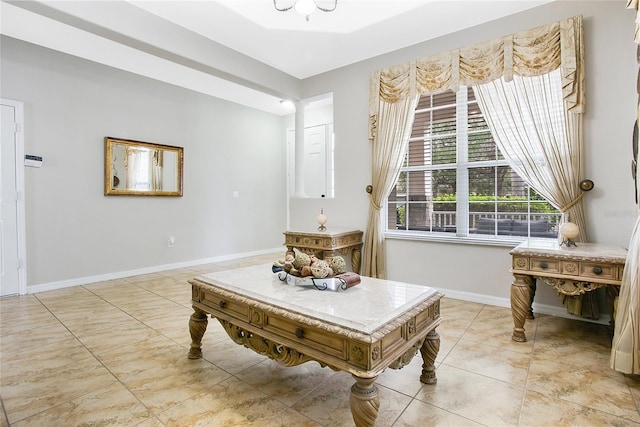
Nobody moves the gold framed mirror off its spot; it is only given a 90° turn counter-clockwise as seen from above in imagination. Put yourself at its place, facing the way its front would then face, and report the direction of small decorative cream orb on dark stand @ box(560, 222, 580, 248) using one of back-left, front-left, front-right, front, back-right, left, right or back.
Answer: right

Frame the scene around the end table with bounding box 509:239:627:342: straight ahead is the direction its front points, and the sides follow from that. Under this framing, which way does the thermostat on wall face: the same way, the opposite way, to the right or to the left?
to the left

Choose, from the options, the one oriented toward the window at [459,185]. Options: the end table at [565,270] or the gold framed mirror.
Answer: the gold framed mirror

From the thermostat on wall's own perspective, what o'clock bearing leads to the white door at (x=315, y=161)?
The white door is roughly at 9 o'clock from the thermostat on wall.

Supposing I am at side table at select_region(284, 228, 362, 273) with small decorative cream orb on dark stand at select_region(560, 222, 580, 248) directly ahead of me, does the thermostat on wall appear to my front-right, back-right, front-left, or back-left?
back-right

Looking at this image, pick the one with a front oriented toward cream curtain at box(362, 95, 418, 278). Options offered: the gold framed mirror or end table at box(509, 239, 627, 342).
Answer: the gold framed mirror

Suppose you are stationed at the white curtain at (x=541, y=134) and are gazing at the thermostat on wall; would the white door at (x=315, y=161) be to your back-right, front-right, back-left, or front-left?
front-right

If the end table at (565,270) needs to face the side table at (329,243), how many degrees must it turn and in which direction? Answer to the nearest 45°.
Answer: approximately 90° to its right

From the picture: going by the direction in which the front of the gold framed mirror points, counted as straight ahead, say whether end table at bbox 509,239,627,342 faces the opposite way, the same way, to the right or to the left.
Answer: to the right

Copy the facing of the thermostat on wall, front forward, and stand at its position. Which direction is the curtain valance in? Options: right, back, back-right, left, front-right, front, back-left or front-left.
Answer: front-left

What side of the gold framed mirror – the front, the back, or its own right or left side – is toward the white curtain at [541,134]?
front

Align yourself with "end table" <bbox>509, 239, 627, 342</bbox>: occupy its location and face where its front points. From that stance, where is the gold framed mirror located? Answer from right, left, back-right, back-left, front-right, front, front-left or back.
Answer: right

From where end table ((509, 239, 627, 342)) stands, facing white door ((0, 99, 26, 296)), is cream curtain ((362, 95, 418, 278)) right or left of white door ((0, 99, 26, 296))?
right

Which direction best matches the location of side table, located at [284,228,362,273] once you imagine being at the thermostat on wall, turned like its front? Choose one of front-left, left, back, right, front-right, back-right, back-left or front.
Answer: front-left

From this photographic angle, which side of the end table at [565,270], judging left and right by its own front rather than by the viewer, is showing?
front
